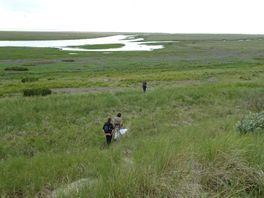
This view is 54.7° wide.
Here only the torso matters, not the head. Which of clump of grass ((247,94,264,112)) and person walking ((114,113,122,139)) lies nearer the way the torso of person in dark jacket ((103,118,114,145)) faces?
the person walking

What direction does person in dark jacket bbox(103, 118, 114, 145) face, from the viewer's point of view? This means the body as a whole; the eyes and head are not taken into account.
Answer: away from the camera

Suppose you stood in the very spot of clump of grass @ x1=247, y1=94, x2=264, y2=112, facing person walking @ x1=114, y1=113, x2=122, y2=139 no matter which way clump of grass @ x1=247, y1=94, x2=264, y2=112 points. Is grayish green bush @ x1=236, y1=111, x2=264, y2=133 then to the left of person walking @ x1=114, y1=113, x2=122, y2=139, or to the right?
left

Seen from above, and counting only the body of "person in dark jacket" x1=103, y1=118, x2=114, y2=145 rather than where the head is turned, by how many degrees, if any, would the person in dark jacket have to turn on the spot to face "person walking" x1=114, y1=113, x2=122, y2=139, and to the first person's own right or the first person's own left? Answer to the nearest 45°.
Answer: approximately 45° to the first person's own right

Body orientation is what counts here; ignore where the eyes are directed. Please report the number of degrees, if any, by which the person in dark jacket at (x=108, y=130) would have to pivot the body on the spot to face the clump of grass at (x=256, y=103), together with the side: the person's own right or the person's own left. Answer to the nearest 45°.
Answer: approximately 45° to the person's own right
